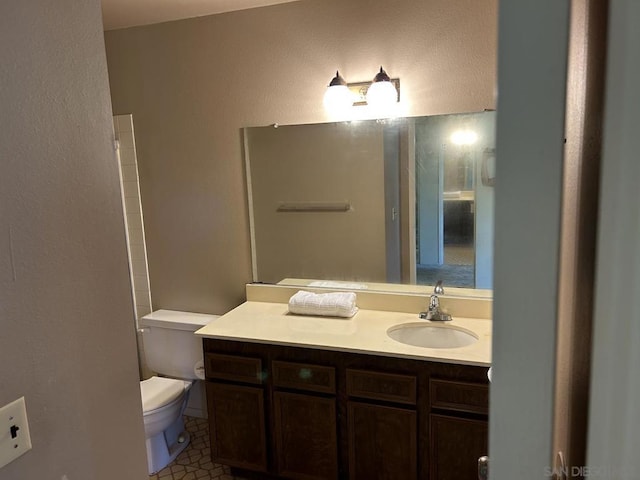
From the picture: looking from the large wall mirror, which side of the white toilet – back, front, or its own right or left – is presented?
left

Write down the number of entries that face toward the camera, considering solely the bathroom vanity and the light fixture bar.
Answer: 2

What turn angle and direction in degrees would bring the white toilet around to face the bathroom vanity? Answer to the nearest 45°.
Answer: approximately 90° to its left

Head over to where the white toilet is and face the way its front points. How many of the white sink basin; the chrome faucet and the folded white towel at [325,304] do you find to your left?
3

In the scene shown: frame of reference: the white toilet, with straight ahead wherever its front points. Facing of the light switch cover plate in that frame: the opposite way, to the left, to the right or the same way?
to the left

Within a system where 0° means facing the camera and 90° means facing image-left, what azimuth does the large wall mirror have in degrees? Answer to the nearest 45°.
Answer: approximately 0°
